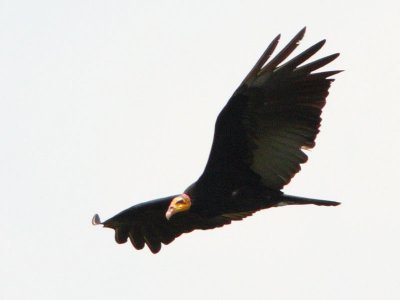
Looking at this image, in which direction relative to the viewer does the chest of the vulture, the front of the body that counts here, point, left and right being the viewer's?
facing the viewer and to the left of the viewer
